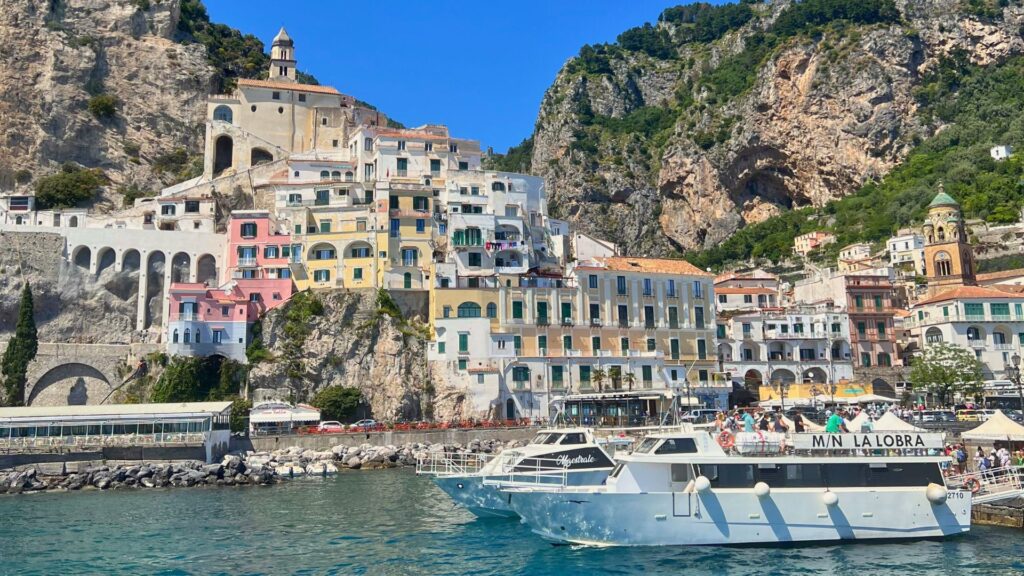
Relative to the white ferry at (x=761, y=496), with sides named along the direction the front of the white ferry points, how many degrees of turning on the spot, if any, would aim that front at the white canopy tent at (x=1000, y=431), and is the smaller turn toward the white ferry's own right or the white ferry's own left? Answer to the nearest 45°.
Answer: approximately 135° to the white ferry's own right

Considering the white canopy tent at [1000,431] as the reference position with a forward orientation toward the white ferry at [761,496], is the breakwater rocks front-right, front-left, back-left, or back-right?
front-right

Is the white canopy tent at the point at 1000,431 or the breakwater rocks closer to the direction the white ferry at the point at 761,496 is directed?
the breakwater rocks

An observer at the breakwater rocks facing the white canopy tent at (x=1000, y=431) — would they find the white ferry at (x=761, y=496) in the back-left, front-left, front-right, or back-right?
front-right

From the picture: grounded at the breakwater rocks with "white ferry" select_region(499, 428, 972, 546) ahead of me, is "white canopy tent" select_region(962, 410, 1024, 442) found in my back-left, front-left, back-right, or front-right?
front-left

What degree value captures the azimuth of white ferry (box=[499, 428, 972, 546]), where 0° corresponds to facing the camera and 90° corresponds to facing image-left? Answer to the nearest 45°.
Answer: approximately 90°

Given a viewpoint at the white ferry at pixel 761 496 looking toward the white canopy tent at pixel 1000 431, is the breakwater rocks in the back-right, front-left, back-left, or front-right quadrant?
back-left

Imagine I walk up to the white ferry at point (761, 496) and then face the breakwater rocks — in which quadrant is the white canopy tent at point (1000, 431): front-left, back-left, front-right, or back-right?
back-right

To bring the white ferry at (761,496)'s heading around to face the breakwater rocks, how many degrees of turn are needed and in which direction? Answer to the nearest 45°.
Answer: approximately 45° to its right
